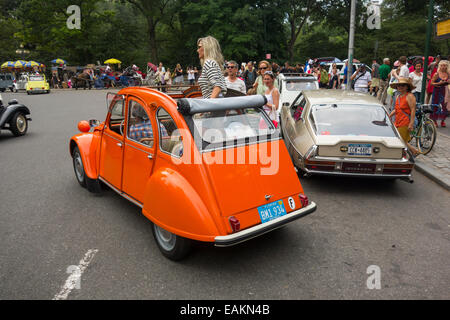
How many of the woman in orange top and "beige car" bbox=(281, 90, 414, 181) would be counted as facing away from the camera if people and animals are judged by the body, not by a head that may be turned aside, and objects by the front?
1

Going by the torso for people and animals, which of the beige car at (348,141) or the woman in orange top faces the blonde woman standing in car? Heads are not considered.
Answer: the woman in orange top

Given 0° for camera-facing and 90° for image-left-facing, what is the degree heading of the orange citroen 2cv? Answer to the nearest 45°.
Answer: approximately 135°

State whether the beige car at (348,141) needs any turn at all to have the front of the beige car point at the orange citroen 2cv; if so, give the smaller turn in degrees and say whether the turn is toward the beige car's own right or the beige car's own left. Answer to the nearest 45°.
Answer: approximately 135° to the beige car's own left

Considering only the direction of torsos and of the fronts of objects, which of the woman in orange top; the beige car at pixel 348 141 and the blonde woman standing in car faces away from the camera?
the beige car

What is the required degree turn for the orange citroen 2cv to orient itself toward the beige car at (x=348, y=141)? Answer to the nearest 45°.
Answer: approximately 90° to its right

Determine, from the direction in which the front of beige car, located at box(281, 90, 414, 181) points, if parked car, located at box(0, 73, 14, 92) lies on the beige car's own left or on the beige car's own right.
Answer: on the beige car's own left

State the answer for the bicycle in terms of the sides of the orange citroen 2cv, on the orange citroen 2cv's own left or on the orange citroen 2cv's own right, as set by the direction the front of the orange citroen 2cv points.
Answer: on the orange citroen 2cv's own right

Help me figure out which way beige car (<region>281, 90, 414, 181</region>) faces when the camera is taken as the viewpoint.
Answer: facing away from the viewer
